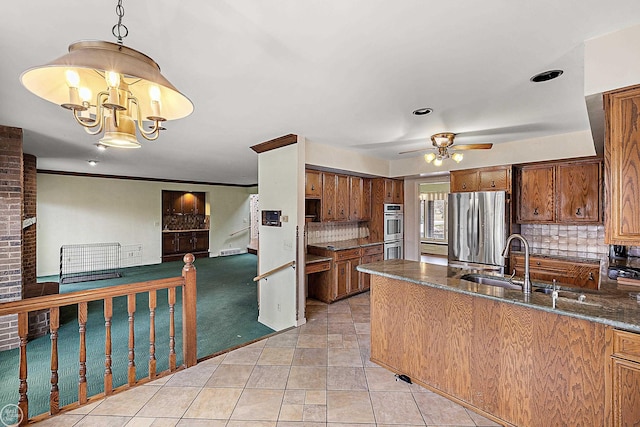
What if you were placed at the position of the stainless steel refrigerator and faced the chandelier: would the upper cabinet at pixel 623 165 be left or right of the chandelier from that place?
left

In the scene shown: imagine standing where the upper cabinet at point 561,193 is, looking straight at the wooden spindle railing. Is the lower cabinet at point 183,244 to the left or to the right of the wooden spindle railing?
right

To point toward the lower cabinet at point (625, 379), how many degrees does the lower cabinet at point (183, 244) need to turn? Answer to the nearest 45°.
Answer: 0° — it already faces it

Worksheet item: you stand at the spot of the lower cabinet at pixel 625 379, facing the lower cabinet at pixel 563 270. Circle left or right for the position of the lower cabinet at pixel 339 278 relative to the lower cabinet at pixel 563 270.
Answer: left

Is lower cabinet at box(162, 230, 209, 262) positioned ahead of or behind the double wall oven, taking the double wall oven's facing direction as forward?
behind
